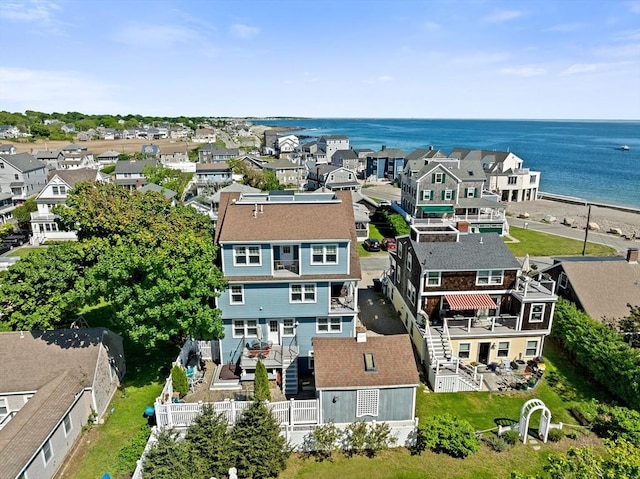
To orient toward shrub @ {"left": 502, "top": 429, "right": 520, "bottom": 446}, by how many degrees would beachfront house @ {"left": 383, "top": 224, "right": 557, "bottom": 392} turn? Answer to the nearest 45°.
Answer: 0° — it already faces it

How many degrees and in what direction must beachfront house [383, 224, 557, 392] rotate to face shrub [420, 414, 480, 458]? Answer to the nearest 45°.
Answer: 0° — it already faces it

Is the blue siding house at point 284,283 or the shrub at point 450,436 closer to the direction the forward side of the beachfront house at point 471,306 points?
the shrub

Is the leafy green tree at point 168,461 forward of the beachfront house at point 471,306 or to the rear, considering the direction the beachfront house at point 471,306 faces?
forward

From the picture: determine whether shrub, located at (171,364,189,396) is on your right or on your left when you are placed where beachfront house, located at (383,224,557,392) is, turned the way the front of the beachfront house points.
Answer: on your right

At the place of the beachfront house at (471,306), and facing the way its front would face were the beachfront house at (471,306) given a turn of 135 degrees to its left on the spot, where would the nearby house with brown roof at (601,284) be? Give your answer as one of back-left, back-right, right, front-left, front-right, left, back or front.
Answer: front

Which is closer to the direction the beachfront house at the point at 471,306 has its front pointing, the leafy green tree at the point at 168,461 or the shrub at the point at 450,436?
the shrub

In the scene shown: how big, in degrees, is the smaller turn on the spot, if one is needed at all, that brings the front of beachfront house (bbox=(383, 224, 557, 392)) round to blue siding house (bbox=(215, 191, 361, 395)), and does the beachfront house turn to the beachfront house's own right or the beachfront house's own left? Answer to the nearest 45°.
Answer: approximately 45° to the beachfront house's own right

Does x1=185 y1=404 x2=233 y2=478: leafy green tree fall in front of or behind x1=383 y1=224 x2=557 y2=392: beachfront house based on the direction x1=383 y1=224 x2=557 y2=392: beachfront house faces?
in front

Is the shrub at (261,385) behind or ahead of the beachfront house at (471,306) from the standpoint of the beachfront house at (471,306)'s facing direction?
ahead

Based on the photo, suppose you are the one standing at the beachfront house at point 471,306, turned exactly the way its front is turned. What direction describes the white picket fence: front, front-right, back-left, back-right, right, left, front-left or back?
front-right
